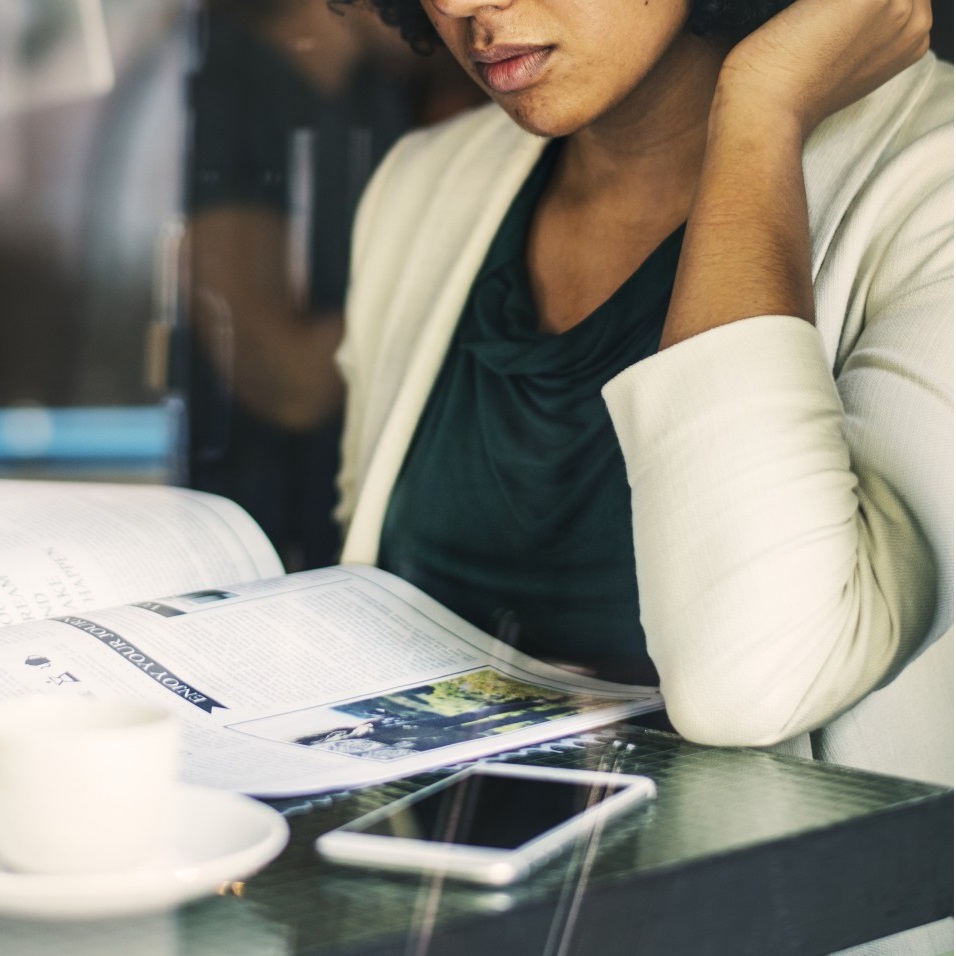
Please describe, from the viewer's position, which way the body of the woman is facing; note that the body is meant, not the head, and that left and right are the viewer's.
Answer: facing the viewer and to the left of the viewer

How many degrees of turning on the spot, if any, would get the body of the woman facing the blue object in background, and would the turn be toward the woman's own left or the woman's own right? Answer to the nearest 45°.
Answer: approximately 90° to the woman's own right

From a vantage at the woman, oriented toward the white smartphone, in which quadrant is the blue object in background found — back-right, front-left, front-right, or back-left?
back-right

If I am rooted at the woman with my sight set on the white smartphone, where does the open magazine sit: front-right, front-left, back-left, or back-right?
front-right

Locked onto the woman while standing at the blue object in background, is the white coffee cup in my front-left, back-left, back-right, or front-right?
front-right

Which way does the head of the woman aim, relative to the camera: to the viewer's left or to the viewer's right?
to the viewer's left
